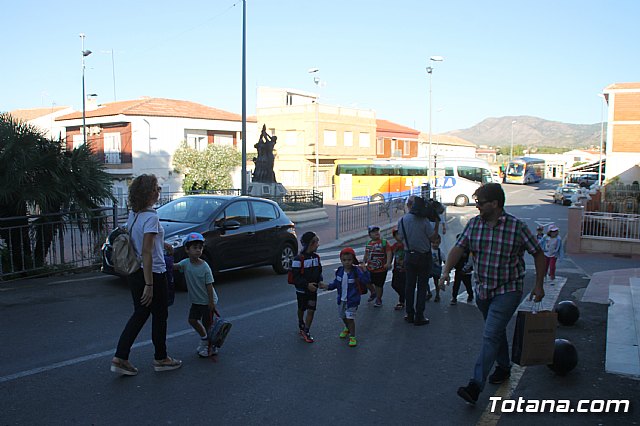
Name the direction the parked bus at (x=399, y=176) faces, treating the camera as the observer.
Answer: facing to the right of the viewer

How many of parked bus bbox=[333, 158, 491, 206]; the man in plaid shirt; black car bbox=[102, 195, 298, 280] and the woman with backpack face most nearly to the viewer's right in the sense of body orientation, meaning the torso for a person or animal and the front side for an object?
2

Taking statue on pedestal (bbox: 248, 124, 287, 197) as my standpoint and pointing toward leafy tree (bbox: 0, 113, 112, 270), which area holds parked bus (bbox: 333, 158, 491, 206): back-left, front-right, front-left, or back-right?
back-left

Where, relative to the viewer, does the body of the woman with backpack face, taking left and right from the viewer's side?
facing to the right of the viewer

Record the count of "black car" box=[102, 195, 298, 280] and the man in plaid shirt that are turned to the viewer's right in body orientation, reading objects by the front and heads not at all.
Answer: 0

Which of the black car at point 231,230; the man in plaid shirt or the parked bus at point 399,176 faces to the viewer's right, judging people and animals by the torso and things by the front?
the parked bus

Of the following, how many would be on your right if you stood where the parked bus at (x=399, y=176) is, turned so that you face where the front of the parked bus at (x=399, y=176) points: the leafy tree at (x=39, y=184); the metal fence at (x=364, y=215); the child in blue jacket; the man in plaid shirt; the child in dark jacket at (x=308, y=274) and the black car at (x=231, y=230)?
6

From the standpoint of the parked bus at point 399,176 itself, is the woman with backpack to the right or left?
on its right
